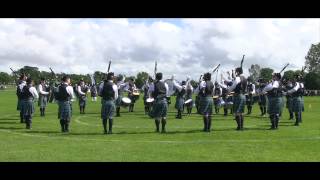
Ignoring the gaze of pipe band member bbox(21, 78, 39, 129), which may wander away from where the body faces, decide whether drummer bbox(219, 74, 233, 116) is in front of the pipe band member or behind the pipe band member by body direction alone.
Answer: in front

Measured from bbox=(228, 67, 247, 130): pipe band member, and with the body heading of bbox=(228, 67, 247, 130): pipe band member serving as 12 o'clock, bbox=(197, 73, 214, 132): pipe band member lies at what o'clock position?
bbox=(197, 73, 214, 132): pipe band member is roughly at 10 o'clock from bbox=(228, 67, 247, 130): pipe band member.

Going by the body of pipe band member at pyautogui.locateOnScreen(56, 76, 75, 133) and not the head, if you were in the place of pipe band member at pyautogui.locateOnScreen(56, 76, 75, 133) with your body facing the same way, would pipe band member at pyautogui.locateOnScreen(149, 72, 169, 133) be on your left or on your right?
on your right

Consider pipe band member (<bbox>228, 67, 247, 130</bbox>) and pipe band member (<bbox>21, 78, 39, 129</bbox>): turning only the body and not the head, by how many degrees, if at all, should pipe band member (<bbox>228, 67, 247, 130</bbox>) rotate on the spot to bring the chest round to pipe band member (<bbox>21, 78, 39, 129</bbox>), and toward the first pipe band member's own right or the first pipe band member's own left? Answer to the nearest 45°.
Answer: approximately 45° to the first pipe band member's own left

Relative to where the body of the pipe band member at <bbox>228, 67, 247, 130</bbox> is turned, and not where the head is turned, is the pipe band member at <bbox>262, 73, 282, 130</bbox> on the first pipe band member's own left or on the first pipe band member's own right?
on the first pipe band member's own right

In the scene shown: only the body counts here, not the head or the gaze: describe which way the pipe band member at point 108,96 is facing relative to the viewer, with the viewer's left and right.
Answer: facing away from the viewer

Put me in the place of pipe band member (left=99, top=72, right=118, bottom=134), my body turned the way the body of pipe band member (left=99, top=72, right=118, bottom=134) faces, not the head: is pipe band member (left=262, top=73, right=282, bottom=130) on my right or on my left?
on my right

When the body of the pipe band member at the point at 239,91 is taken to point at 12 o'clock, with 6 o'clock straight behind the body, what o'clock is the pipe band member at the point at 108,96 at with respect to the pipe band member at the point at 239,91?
the pipe band member at the point at 108,96 is roughly at 10 o'clock from the pipe band member at the point at 239,91.

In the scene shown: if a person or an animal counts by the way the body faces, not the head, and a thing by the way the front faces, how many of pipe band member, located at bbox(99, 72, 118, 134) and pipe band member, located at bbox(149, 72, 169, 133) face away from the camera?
2

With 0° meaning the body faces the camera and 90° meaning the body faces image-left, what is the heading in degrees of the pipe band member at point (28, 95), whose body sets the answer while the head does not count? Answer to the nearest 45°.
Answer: approximately 225°

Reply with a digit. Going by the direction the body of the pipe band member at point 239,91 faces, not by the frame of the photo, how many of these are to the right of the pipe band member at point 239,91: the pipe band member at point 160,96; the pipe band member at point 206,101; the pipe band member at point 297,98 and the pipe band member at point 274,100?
2

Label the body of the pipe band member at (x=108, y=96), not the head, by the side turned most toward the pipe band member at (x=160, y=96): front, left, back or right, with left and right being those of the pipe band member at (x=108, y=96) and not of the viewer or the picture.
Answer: right

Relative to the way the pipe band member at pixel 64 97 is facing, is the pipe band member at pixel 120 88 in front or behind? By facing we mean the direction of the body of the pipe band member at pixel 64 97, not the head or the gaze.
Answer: in front

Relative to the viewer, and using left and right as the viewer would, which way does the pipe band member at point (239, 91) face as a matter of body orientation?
facing away from the viewer and to the left of the viewer

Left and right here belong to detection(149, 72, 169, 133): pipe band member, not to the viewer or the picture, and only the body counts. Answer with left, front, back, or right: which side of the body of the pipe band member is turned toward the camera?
back
